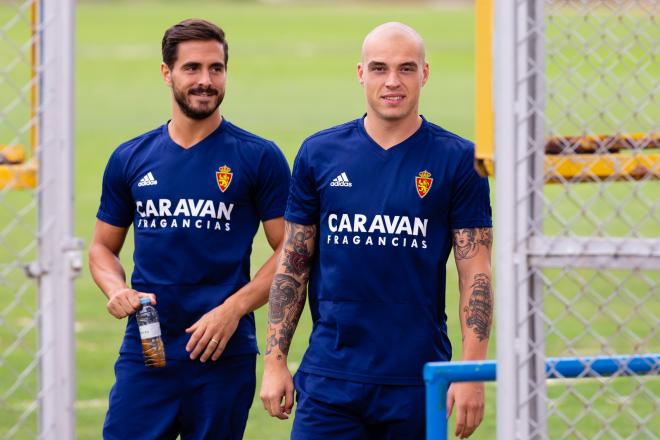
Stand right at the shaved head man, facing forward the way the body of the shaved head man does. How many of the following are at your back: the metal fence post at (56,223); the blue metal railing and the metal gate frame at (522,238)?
0

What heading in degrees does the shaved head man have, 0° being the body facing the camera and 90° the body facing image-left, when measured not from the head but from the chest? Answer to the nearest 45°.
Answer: approximately 0°

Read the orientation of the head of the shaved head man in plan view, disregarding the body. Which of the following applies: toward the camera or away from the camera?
toward the camera

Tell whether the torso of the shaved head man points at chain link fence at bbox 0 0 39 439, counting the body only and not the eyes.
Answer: no

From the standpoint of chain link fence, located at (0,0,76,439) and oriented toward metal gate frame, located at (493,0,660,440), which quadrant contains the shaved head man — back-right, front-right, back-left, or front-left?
front-left

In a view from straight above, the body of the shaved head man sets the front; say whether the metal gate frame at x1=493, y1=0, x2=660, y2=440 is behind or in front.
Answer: in front

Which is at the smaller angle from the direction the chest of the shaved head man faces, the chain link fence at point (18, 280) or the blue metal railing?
the blue metal railing

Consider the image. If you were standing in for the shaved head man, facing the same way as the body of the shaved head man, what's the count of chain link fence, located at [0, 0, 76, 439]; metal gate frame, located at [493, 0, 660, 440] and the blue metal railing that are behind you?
0
